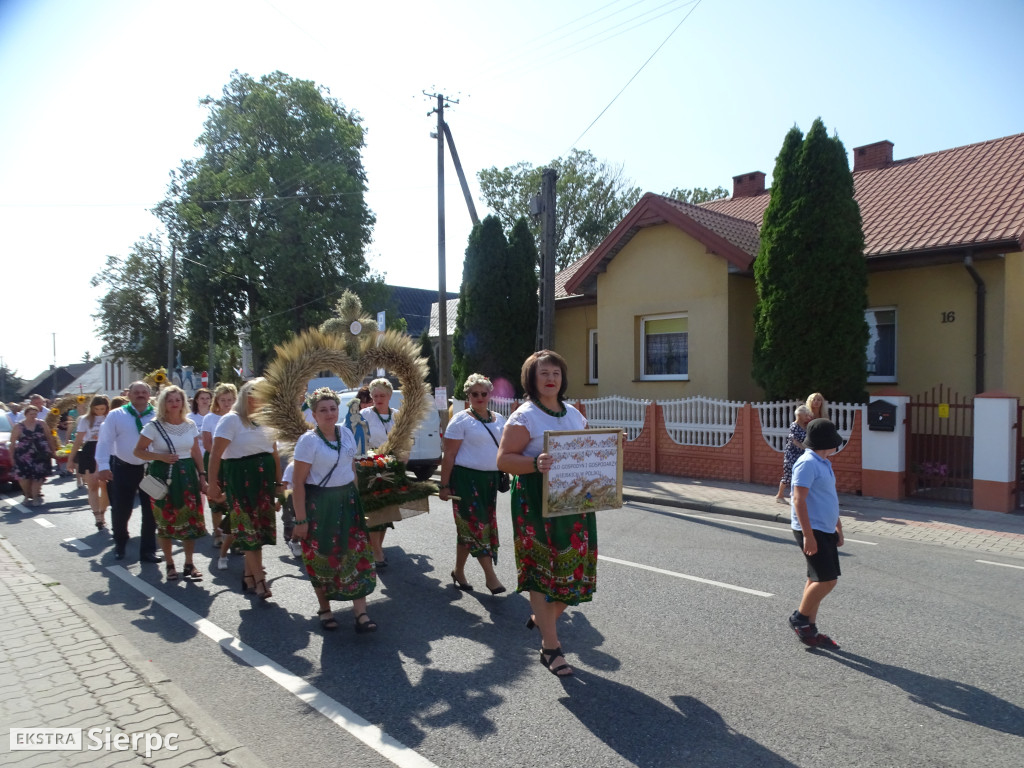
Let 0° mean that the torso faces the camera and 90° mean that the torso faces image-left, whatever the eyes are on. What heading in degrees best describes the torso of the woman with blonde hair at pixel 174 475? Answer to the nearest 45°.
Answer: approximately 315°

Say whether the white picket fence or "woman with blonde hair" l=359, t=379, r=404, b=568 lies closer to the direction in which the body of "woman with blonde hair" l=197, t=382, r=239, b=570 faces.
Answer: the woman with blonde hair

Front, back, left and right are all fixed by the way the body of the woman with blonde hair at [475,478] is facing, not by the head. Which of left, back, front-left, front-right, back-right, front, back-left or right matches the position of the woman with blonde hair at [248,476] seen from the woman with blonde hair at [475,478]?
back-right

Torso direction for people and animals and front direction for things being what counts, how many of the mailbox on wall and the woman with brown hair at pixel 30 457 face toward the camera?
2

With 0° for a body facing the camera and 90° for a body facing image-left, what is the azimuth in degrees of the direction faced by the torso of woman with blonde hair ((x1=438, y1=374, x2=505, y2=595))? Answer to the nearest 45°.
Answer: approximately 315°

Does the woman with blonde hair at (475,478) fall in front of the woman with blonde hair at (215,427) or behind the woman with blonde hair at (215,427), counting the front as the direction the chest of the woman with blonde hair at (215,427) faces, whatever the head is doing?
in front

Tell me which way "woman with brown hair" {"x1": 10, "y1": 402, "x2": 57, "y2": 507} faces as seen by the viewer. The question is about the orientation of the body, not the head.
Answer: toward the camera

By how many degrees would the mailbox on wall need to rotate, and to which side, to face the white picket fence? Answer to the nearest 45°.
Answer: approximately 135° to its right

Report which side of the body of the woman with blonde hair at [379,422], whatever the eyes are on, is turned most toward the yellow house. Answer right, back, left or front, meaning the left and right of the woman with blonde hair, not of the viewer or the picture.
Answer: left

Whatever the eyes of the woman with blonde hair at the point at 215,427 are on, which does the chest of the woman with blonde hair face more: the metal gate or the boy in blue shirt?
the boy in blue shirt

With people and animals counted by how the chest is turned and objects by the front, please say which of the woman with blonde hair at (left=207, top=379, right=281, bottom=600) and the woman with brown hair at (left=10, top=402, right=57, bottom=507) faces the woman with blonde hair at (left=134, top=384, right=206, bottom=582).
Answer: the woman with brown hair at (left=10, top=402, right=57, bottom=507)

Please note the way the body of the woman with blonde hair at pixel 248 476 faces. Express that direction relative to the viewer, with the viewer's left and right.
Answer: facing the viewer and to the right of the viewer

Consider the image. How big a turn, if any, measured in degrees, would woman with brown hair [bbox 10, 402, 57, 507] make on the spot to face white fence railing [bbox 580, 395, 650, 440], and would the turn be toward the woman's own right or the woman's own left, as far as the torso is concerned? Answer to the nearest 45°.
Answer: approximately 90° to the woman's own left
